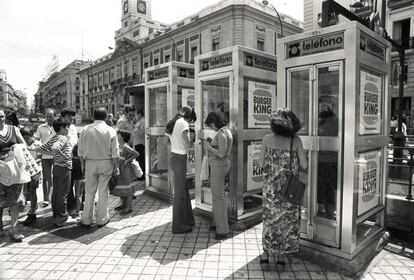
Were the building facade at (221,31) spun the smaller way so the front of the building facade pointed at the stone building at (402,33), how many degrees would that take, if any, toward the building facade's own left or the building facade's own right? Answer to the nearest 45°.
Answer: approximately 90° to the building facade's own left

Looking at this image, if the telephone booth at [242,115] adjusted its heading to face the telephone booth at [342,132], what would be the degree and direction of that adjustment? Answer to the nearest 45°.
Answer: approximately 90° to its left

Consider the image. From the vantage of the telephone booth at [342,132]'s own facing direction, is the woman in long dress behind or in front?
in front

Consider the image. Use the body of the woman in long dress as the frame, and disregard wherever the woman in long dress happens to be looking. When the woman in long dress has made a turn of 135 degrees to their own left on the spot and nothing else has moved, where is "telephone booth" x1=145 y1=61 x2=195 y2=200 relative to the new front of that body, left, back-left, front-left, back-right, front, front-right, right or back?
right

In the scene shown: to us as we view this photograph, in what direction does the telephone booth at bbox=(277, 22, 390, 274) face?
facing the viewer and to the left of the viewer

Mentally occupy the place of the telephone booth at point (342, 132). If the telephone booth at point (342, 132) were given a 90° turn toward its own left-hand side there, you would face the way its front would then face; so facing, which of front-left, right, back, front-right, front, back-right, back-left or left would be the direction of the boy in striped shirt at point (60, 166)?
back-right

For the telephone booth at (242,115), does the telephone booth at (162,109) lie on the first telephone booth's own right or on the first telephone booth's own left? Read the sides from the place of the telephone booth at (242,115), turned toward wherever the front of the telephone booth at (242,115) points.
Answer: on the first telephone booth's own right

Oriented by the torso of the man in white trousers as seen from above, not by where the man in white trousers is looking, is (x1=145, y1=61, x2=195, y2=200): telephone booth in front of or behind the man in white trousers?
in front

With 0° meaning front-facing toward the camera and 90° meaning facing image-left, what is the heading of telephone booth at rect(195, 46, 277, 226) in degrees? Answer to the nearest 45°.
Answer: approximately 45°

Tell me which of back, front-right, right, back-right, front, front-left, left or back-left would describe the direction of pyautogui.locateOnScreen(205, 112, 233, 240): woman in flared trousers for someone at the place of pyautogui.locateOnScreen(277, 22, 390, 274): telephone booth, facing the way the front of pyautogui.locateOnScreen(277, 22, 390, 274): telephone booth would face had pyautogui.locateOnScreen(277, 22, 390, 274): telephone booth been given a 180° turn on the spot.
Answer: back-left

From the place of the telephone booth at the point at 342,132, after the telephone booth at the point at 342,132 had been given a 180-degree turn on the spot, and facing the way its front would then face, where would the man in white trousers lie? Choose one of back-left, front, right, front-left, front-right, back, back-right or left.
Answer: back-left

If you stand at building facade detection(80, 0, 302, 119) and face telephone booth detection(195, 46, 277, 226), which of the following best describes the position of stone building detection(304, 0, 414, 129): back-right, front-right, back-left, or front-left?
front-left

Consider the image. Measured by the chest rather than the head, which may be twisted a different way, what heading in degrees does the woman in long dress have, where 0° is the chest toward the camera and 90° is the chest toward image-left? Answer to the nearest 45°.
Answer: approximately 180°

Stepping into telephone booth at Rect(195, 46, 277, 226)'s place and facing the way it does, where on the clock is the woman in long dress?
The woman in long dress is roughly at 10 o'clock from the telephone booth.

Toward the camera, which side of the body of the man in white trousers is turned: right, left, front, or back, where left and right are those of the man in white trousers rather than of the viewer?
back

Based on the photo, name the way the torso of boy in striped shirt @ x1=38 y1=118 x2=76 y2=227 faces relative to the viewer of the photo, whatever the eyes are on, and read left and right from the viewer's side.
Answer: facing to the right of the viewer
